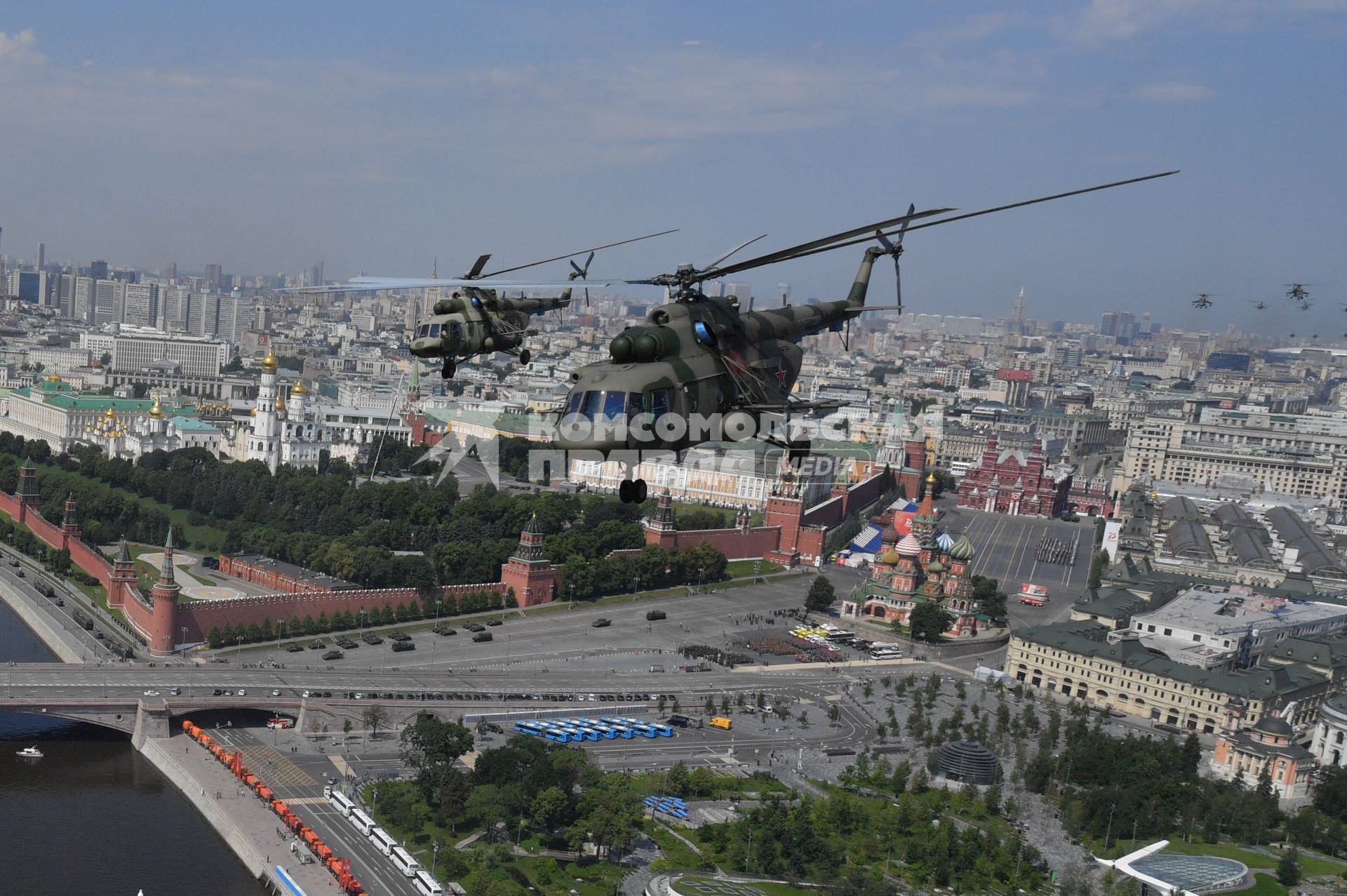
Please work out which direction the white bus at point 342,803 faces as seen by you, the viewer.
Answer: facing away from the viewer and to the left of the viewer

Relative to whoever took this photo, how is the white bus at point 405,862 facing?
facing away from the viewer and to the left of the viewer

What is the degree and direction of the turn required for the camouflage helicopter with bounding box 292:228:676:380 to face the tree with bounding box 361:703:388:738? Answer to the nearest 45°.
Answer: approximately 135° to its right

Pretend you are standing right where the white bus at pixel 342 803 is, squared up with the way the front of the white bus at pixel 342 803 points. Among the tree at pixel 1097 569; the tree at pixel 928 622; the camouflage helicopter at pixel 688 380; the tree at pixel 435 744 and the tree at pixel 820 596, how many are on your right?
4

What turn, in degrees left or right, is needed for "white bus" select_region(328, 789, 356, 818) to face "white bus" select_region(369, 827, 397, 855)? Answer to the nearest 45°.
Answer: approximately 135° to its left

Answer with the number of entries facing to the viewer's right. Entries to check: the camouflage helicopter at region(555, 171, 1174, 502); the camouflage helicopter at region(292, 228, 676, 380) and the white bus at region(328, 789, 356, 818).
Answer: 0

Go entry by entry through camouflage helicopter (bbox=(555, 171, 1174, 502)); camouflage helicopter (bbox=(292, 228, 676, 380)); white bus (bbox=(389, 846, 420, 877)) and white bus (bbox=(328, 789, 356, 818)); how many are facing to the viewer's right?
0

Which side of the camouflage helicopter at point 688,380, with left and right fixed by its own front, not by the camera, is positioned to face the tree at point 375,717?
right

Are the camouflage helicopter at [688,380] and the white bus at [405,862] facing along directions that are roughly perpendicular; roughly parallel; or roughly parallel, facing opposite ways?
roughly perpendicular

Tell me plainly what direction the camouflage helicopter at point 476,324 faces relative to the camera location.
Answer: facing the viewer and to the left of the viewer

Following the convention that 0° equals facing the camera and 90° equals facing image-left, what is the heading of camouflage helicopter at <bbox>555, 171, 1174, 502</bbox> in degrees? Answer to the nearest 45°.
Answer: approximately 45°
